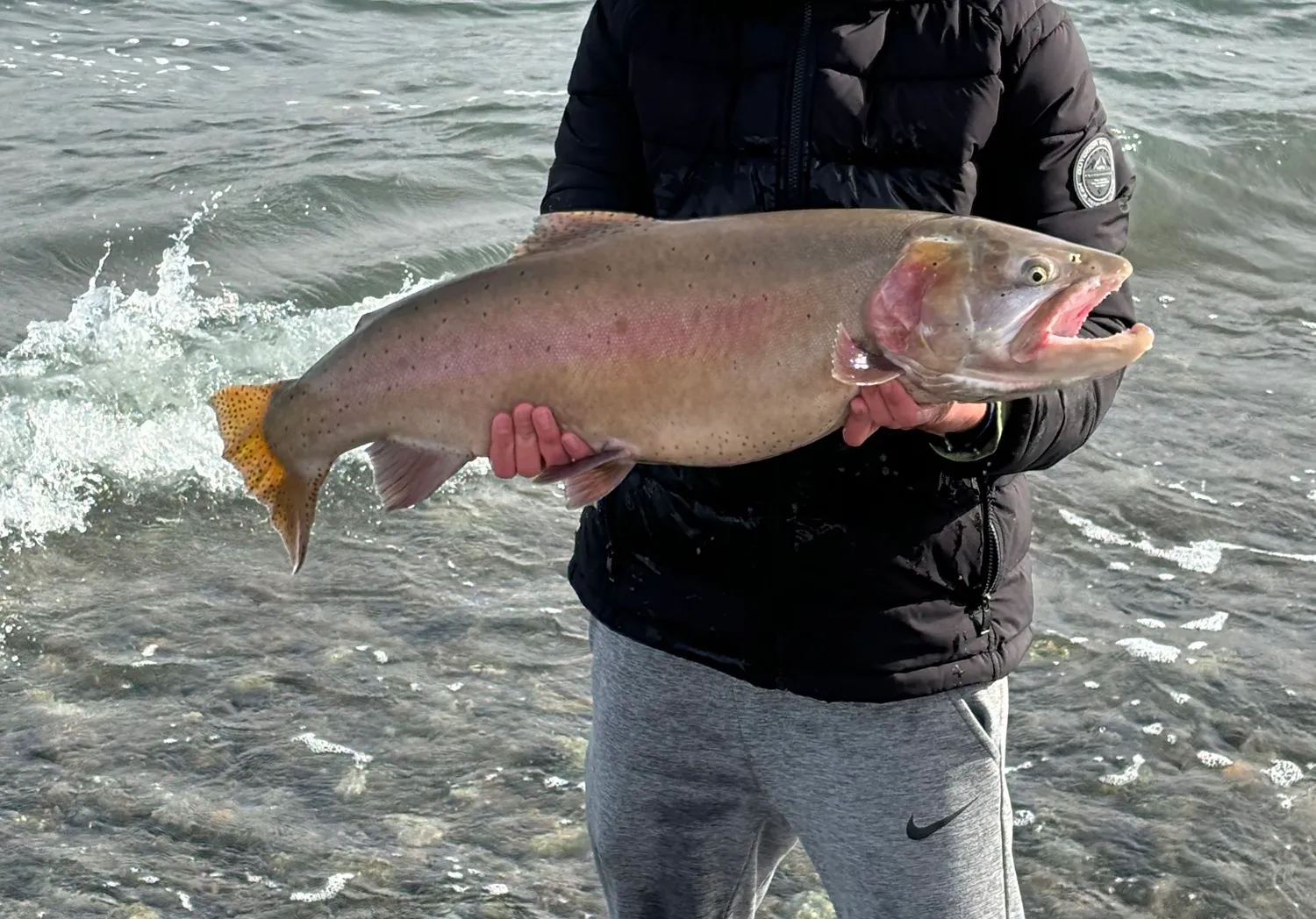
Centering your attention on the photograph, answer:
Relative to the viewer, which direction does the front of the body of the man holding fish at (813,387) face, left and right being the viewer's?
facing the viewer
